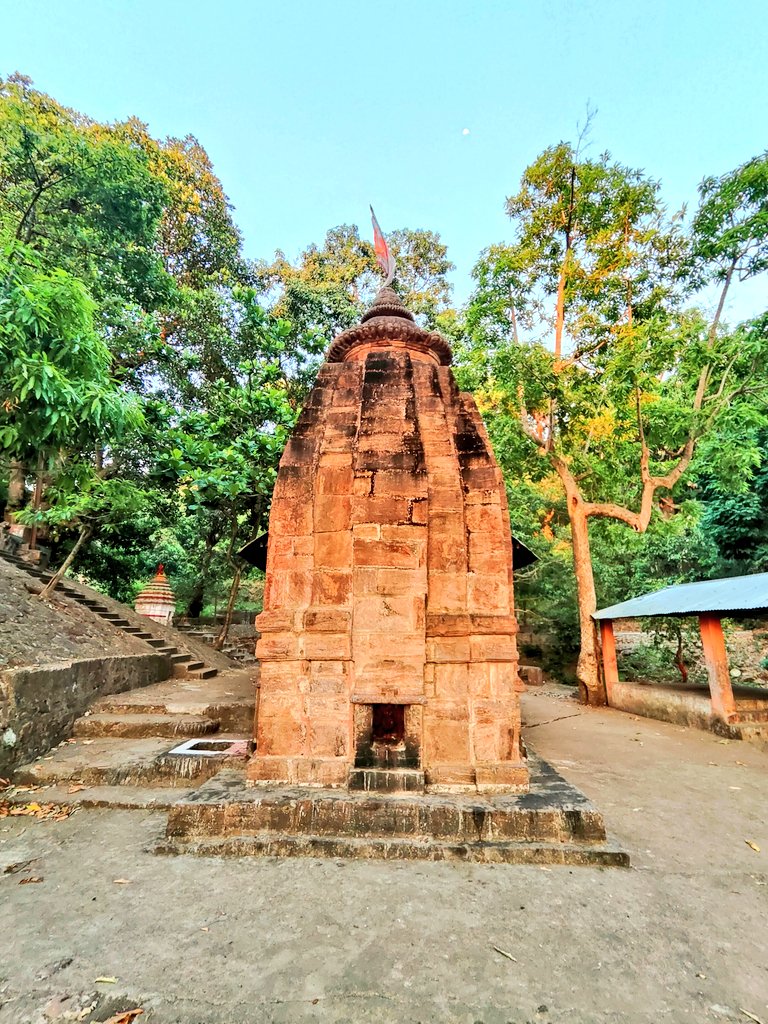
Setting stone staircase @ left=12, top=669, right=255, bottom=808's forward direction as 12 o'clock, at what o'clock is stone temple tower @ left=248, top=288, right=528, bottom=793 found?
The stone temple tower is roughly at 11 o'clock from the stone staircase.

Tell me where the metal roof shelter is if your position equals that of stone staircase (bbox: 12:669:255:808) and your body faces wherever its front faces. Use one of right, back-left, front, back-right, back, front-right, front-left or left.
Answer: left

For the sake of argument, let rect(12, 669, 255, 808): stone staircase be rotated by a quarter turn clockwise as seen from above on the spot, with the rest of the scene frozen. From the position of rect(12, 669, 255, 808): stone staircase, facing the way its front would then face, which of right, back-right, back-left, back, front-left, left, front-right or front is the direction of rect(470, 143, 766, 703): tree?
back

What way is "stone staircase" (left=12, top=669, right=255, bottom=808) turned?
toward the camera

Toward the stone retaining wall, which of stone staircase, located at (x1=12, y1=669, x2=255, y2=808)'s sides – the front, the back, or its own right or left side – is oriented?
right

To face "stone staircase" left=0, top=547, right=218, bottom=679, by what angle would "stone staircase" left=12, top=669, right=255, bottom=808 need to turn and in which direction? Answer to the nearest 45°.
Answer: approximately 180°

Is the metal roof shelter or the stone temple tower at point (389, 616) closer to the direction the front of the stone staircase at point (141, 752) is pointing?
the stone temple tower
